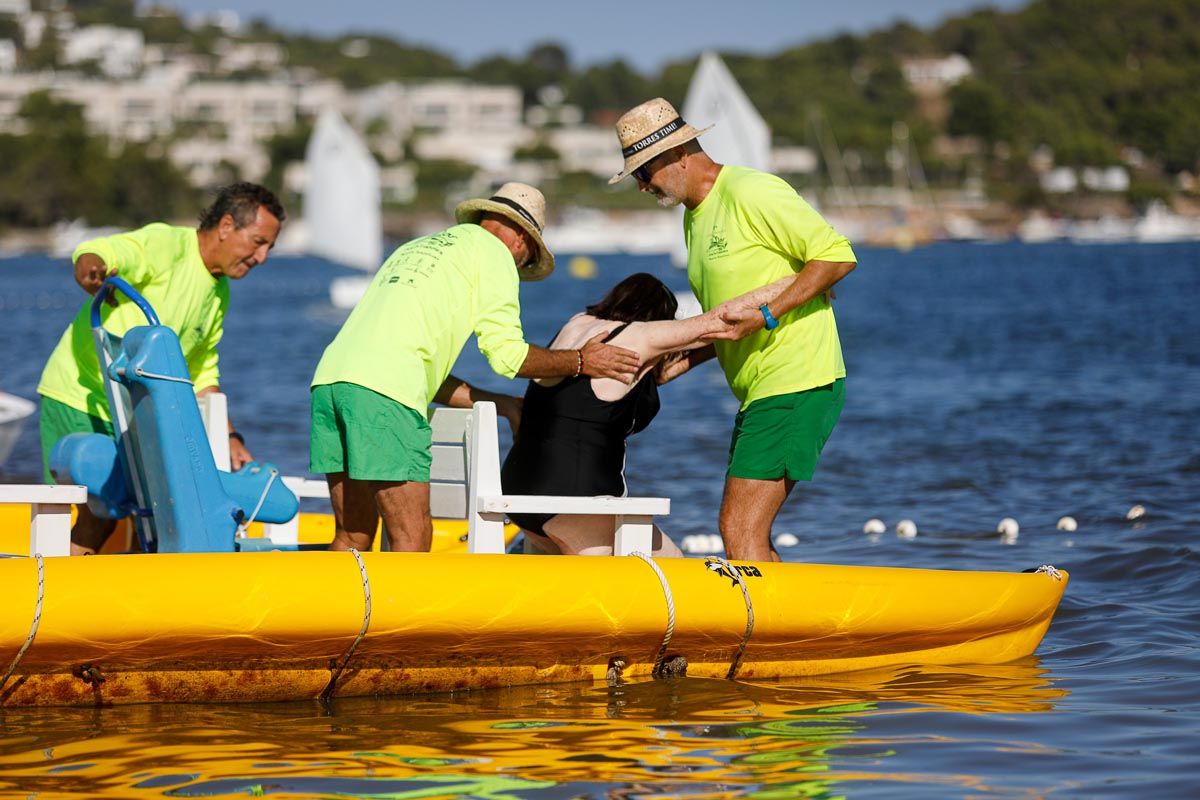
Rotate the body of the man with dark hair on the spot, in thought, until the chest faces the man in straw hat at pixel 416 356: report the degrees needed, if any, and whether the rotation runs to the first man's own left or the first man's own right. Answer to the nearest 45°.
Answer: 0° — they already face them

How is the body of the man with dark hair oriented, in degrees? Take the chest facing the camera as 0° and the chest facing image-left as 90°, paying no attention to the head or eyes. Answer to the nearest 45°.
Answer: approximately 315°

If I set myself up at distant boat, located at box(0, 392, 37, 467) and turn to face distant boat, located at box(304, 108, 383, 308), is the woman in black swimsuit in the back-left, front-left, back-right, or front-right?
back-right

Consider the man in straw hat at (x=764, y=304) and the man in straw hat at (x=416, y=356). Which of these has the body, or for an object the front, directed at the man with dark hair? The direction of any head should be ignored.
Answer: the man in straw hat at (x=764, y=304)

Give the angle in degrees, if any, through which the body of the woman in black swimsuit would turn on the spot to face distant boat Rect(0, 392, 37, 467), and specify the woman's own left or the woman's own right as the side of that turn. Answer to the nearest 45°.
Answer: approximately 90° to the woman's own left

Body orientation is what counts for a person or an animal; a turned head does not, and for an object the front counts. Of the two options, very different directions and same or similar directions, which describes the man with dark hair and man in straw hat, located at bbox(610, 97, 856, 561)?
very different directions

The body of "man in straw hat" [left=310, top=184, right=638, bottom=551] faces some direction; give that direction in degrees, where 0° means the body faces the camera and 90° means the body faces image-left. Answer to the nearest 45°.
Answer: approximately 225°

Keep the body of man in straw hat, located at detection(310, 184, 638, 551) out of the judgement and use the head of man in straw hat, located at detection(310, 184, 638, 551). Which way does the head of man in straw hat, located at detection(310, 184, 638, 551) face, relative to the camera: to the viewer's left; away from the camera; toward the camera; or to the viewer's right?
to the viewer's right

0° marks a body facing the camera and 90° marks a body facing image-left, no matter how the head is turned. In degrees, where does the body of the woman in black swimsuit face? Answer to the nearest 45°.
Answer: approximately 225°

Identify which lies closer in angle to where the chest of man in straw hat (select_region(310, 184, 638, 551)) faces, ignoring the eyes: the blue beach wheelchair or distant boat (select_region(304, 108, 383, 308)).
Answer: the distant boat

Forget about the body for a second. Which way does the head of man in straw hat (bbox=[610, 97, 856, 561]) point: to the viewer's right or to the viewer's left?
to the viewer's left

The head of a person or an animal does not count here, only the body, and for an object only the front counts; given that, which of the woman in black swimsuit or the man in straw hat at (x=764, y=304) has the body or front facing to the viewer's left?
the man in straw hat

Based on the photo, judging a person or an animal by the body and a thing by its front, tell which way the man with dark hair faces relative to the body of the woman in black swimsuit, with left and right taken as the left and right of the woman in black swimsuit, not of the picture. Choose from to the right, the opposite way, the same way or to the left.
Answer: to the right
